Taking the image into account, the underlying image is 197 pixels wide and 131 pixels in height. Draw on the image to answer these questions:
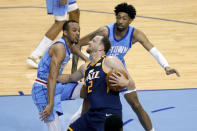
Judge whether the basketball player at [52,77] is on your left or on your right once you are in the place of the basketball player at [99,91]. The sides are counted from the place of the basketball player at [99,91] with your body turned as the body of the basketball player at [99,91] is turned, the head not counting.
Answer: on your right

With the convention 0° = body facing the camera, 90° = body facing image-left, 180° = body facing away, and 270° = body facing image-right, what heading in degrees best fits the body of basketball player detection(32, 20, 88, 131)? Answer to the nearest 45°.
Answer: approximately 270°

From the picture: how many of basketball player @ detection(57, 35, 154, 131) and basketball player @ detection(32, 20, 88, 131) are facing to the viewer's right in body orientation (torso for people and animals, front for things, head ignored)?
1

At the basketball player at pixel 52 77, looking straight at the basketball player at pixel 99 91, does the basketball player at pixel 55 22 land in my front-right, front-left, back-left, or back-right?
back-left

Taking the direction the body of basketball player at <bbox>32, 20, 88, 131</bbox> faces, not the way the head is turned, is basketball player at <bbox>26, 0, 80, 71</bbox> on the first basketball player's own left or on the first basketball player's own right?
on the first basketball player's own left

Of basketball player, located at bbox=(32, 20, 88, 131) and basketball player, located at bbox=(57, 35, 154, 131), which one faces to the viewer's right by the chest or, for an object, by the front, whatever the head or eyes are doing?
basketball player, located at bbox=(32, 20, 88, 131)

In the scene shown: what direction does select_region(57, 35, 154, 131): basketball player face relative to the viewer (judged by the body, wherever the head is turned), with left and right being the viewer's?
facing the viewer and to the left of the viewer

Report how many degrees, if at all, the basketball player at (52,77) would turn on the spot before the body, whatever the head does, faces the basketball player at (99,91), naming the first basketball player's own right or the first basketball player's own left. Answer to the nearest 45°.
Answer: approximately 45° to the first basketball player's own right

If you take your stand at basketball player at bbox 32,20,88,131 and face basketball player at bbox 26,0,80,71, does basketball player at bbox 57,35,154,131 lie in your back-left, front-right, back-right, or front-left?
back-right

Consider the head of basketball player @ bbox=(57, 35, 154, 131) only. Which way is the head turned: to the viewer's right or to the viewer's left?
to the viewer's left

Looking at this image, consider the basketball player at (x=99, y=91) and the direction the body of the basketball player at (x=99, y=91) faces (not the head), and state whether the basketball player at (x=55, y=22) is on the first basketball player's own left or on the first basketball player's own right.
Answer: on the first basketball player's own right
